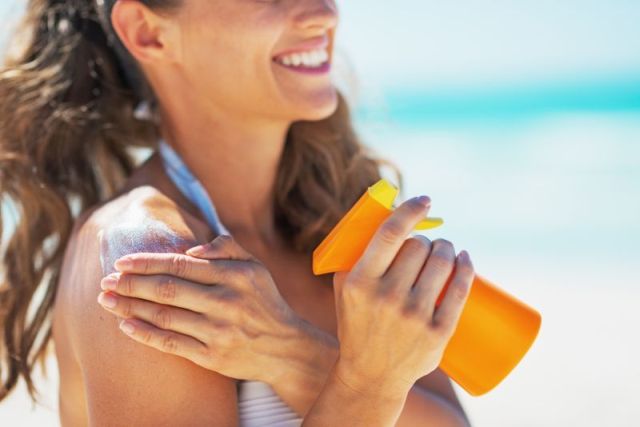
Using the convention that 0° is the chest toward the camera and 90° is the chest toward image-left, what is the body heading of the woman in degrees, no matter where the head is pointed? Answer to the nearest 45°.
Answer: approximately 315°
